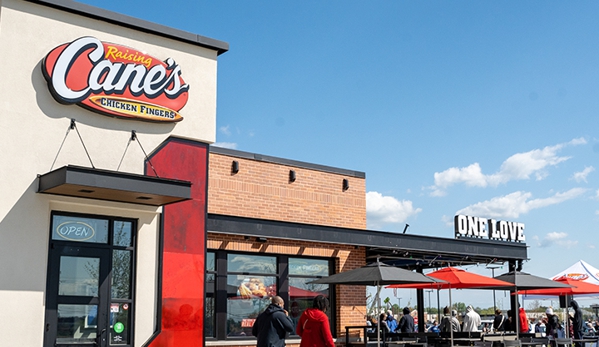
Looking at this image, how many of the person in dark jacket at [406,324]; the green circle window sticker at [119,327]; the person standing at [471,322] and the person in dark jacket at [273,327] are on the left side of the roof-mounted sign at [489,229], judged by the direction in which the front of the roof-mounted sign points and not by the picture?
0

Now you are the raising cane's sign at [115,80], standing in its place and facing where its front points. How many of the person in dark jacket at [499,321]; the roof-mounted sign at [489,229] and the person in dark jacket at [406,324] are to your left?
3

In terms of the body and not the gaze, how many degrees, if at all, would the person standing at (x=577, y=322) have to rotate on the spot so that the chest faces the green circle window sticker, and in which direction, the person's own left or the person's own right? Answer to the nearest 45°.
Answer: approximately 45° to the person's own left

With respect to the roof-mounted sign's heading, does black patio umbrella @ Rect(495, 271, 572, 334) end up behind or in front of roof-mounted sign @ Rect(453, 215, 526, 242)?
in front

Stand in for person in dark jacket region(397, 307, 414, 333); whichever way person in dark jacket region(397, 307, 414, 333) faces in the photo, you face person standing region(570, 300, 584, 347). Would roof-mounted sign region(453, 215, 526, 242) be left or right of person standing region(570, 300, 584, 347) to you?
left

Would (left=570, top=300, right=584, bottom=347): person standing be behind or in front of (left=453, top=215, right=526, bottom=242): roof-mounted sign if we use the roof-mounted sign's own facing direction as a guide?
in front

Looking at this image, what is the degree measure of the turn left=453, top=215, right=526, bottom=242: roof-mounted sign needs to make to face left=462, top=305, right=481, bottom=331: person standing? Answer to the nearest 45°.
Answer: approximately 45° to its right

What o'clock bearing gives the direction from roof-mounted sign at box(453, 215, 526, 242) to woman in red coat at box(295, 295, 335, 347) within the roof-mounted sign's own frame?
The woman in red coat is roughly at 2 o'clock from the roof-mounted sign.

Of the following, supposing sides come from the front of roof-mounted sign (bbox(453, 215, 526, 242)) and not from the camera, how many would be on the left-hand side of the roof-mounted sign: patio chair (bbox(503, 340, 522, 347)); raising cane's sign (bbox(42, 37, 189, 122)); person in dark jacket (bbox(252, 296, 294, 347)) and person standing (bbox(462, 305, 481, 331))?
0

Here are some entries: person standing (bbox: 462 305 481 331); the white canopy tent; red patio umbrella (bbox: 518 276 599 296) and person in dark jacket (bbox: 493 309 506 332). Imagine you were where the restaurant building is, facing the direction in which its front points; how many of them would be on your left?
4

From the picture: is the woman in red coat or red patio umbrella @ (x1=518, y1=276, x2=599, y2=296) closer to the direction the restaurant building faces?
the woman in red coat

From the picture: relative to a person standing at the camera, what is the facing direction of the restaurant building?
facing the viewer and to the right of the viewer
